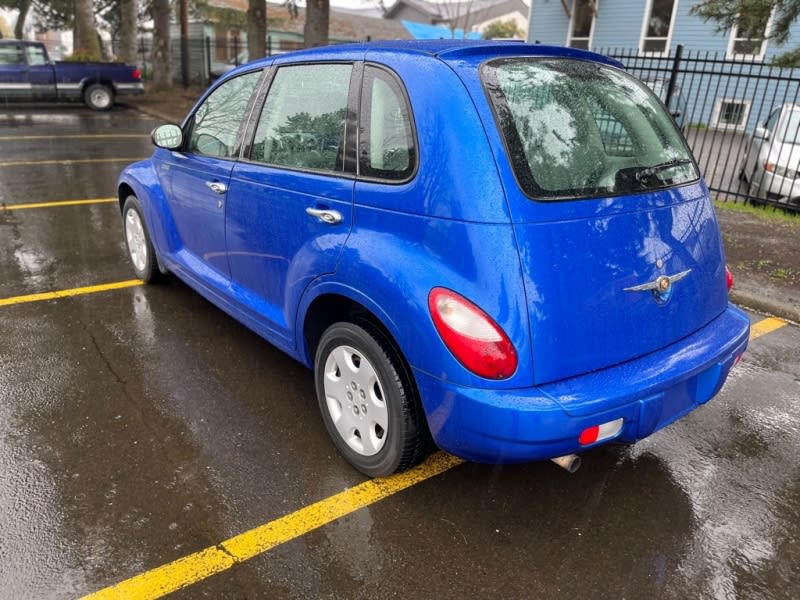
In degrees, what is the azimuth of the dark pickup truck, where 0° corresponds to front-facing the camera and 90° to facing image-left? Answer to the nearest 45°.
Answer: approximately 90°

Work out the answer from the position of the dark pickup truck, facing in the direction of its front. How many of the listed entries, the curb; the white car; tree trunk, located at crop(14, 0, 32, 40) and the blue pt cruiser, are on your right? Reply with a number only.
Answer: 1

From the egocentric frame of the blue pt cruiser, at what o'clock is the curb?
The curb is roughly at 3 o'clock from the blue pt cruiser.

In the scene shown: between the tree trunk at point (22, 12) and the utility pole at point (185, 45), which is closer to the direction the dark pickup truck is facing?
the tree trunk

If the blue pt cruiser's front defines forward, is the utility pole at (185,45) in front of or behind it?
in front

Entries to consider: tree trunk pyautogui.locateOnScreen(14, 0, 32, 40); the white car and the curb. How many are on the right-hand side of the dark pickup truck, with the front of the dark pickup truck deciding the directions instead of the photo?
1

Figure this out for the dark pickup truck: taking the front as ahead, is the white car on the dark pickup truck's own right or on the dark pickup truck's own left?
on the dark pickup truck's own left

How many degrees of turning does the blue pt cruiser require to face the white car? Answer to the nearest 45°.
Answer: approximately 90° to its right

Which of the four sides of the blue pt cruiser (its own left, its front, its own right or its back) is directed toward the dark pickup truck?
front

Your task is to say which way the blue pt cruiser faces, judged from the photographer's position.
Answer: facing away from the viewer and to the left of the viewer

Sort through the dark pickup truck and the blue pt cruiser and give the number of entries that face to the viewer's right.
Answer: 0

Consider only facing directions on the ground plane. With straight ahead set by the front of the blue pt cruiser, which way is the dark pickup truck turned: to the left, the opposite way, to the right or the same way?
to the left

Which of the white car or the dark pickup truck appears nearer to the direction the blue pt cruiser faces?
the dark pickup truck

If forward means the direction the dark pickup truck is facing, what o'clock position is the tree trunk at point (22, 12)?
The tree trunk is roughly at 3 o'clock from the dark pickup truck.
